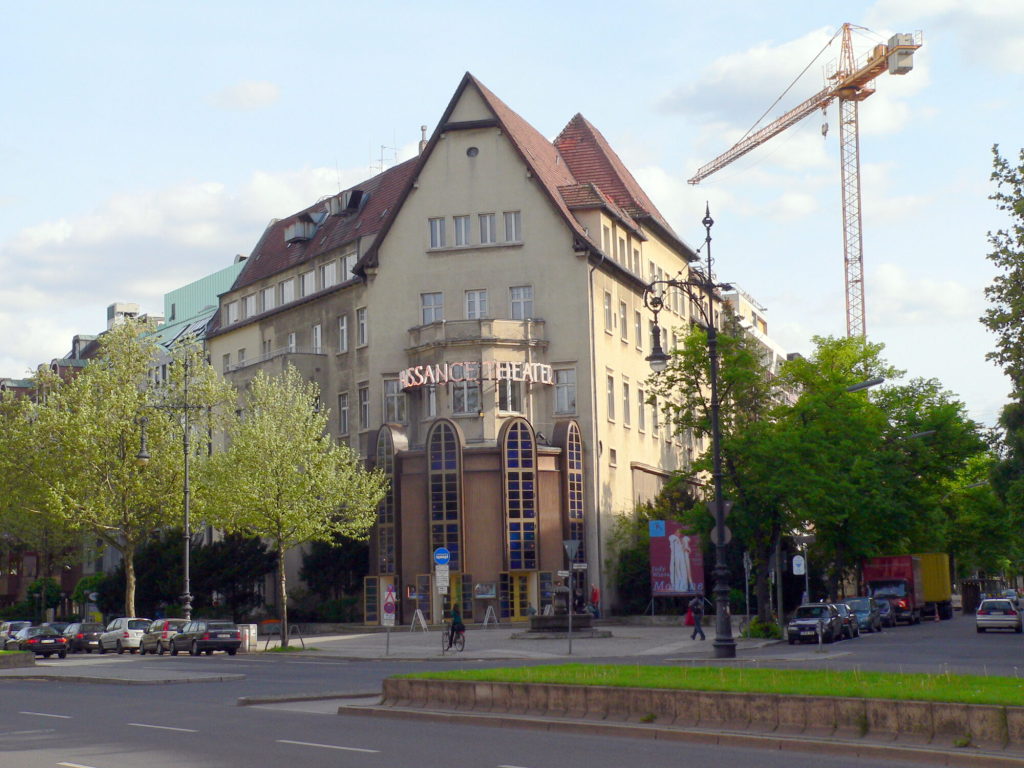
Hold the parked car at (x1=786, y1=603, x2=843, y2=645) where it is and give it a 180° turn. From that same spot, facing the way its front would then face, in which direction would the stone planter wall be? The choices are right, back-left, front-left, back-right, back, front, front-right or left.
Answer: back-right

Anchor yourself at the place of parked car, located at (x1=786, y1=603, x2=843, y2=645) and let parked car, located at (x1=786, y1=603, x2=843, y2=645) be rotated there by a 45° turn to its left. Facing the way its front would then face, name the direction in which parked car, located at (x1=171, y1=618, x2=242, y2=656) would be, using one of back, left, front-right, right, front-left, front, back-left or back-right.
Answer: right

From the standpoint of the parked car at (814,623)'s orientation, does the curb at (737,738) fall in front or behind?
in front

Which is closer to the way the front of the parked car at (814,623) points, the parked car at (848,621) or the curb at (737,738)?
the curb

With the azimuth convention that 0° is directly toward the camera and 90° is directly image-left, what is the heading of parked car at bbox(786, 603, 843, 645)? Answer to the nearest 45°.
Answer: approximately 45°

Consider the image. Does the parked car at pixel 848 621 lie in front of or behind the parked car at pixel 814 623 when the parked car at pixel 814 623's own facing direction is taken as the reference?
behind
